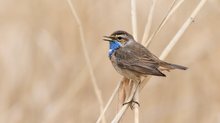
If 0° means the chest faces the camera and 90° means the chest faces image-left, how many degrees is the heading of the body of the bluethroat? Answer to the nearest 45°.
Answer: approximately 90°
